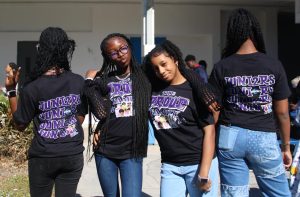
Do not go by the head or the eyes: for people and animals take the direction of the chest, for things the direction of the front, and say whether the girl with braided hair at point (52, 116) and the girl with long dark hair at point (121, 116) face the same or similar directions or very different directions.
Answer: very different directions

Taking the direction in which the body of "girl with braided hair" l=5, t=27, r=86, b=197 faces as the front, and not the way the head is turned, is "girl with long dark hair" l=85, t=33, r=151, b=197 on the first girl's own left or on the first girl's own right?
on the first girl's own right

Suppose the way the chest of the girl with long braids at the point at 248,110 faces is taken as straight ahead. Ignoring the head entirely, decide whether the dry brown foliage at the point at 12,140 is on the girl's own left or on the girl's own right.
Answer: on the girl's own left

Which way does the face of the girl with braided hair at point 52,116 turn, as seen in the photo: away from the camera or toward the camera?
away from the camera

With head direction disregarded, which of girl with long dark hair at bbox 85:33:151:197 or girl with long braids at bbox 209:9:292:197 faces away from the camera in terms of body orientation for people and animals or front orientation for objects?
the girl with long braids

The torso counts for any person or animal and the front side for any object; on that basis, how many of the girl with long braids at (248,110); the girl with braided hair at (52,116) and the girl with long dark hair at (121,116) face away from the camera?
2

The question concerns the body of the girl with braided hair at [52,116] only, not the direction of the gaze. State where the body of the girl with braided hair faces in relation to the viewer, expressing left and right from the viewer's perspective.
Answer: facing away from the viewer

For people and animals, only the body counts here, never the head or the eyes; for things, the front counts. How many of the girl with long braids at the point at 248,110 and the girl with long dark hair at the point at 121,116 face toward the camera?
1

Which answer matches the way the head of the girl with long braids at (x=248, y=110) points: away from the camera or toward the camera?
away from the camera

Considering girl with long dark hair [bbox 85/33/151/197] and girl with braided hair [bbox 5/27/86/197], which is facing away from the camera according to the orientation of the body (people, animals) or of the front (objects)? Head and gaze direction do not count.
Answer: the girl with braided hair

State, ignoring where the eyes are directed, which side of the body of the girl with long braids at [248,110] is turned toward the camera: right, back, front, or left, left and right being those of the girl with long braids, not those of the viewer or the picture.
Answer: back

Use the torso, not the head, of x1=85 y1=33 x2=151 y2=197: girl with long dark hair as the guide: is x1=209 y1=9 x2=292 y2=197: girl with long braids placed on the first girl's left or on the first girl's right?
on the first girl's left
